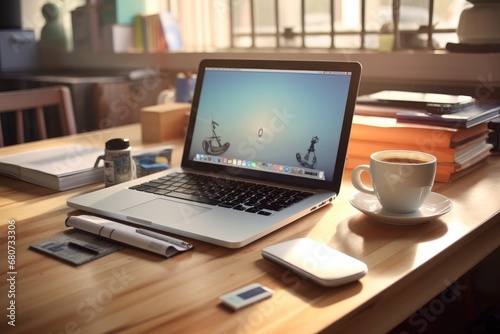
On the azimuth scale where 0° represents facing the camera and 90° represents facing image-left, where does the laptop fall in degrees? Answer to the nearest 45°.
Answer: approximately 45°

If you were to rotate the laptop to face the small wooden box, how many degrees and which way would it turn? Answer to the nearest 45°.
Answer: approximately 135° to its right

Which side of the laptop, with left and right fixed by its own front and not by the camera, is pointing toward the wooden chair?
right
